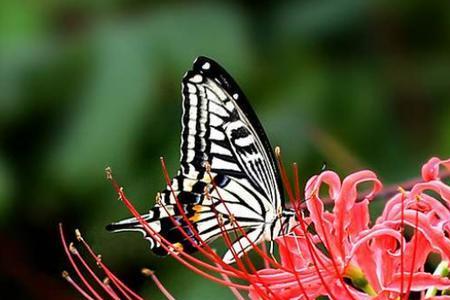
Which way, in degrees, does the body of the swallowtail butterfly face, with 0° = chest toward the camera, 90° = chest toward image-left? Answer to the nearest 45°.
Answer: approximately 270°
